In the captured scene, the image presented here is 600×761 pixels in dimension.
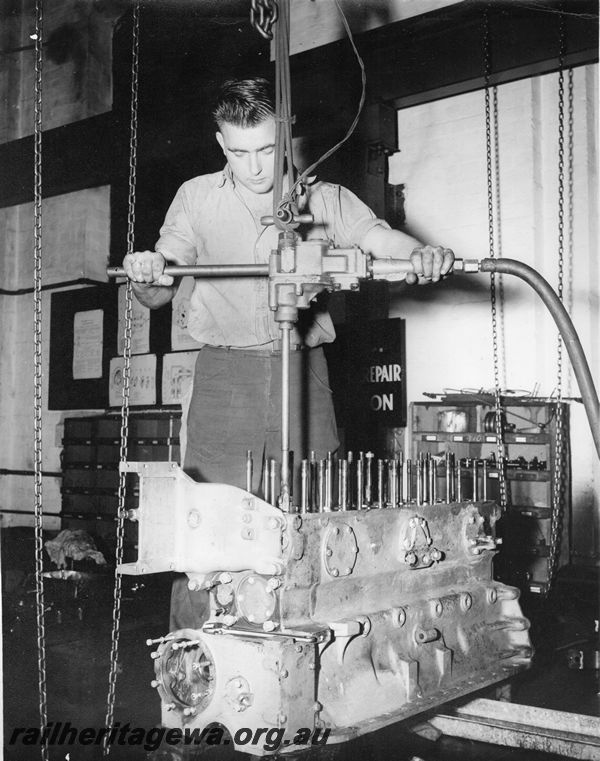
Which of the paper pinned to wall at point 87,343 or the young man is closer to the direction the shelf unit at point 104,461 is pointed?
the young man

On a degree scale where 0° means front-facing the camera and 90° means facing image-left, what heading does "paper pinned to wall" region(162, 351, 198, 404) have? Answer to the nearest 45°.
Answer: approximately 0°

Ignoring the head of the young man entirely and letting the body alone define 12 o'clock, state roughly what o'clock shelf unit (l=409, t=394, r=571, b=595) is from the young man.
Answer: The shelf unit is roughly at 7 o'clock from the young man.

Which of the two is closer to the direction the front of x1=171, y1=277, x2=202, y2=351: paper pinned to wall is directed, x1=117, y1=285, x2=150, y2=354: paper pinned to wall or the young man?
the young man

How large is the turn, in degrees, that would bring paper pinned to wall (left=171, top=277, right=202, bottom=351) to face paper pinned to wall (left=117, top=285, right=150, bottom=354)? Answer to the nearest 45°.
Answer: approximately 135° to its right

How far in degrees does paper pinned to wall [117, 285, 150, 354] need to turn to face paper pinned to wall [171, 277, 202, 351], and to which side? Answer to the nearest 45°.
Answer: approximately 45° to its left

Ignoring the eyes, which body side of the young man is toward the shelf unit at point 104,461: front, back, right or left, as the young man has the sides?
back

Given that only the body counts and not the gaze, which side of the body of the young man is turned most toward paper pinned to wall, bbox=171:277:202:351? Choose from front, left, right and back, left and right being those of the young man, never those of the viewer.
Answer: back

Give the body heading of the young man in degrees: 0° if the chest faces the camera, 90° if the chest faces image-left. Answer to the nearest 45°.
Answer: approximately 0°
